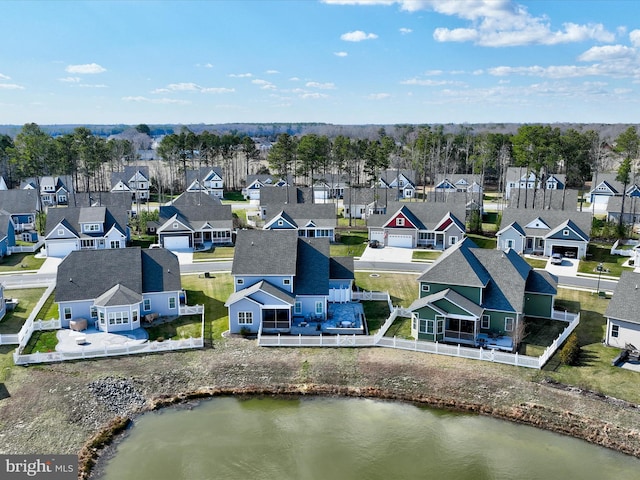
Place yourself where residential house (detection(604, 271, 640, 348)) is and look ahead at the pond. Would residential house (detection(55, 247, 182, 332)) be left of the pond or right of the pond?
right

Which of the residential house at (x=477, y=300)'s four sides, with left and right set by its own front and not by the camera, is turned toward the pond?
back

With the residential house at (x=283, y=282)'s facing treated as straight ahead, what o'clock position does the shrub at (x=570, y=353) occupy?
The shrub is roughly at 4 o'clock from the residential house.

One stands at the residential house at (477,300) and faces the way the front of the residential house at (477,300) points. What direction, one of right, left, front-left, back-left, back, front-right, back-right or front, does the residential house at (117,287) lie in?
left

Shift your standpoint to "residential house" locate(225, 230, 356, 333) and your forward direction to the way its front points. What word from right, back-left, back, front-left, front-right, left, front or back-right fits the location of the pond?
back

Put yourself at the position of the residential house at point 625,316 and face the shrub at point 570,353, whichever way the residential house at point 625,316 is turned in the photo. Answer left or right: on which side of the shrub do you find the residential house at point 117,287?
right

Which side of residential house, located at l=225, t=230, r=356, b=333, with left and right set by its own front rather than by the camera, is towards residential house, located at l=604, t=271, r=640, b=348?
right

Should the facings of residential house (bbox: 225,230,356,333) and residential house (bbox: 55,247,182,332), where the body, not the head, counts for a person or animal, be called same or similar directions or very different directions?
same or similar directions

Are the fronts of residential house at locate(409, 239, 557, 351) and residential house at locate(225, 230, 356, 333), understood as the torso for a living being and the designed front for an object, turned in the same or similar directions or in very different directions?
same or similar directions

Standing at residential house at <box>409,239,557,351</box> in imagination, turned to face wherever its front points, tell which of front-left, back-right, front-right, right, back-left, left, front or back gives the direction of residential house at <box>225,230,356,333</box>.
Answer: left

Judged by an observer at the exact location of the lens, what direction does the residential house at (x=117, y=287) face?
facing away from the viewer

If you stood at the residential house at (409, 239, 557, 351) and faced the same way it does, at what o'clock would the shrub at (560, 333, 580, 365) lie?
The shrub is roughly at 4 o'clock from the residential house.

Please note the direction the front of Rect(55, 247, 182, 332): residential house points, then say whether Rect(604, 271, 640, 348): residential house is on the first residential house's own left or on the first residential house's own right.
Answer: on the first residential house's own right

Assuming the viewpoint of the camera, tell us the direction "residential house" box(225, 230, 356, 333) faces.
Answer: facing away from the viewer

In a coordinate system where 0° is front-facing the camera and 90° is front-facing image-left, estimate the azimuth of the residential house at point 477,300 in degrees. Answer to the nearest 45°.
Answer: approximately 180°
